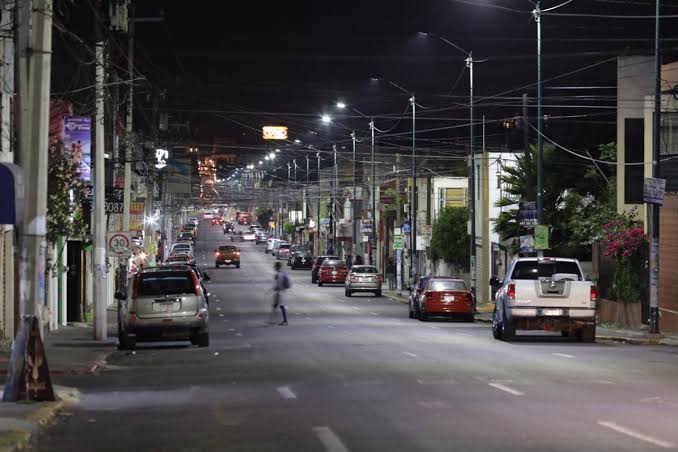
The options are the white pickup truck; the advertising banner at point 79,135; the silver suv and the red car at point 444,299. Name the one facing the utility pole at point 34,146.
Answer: the advertising banner

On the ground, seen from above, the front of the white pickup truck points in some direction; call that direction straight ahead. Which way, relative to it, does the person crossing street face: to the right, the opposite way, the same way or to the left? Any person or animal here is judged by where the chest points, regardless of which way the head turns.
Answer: to the left

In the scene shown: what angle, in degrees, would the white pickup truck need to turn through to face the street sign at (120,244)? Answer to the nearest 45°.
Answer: approximately 90° to its left

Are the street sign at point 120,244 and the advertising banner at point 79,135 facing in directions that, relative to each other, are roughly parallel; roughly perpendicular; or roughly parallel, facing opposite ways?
roughly parallel

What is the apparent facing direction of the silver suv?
away from the camera

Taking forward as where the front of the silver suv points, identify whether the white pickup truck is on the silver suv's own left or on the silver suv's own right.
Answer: on the silver suv's own right

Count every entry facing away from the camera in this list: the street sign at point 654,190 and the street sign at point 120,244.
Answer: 0

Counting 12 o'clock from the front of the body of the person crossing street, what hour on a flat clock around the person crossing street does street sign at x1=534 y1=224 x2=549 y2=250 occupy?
The street sign is roughly at 6 o'clock from the person crossing street.

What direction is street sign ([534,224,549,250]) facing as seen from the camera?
toward the camera

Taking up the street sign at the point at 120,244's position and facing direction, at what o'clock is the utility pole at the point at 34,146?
The utility pole is roughly at 12 o'clock from the street sign.

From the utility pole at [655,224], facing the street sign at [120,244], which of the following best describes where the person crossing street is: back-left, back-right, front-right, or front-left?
front-right

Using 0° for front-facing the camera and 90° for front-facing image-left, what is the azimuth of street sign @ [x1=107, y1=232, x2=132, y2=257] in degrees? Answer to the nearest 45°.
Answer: approximately 0°

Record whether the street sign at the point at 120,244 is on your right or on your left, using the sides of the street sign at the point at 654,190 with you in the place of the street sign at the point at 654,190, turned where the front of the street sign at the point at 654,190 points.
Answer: on your right

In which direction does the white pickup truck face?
away from the camera

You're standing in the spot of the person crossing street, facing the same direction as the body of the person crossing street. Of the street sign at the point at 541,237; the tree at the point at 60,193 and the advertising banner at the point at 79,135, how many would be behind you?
1

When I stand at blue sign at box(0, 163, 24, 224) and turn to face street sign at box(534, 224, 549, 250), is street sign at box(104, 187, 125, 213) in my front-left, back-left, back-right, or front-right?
front-left
